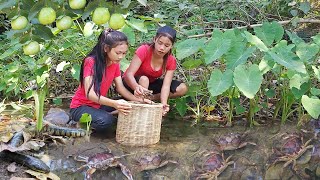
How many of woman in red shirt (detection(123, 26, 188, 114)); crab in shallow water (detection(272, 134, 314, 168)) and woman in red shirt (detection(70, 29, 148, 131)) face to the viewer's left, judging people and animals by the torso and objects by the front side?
0

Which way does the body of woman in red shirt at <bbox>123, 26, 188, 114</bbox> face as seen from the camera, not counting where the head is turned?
toward the camera

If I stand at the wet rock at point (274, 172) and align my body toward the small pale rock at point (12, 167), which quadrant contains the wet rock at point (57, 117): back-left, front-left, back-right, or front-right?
front-right

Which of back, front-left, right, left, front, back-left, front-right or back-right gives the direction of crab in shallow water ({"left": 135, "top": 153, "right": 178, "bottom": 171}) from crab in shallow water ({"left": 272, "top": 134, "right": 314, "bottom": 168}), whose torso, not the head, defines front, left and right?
right

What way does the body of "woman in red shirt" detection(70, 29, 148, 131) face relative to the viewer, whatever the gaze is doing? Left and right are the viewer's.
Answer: facing the viewer and to the right of the viewer

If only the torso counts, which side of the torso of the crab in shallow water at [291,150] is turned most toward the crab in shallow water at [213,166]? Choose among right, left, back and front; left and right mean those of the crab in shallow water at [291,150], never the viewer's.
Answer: right

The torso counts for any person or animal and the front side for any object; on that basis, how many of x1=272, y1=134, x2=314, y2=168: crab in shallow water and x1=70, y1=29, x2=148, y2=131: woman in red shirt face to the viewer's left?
0

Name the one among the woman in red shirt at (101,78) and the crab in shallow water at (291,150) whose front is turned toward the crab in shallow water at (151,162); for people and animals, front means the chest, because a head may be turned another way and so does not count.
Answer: the woman in red shirt

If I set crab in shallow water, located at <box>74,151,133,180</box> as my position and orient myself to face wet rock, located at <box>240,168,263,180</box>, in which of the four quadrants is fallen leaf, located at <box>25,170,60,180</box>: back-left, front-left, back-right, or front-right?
back-right

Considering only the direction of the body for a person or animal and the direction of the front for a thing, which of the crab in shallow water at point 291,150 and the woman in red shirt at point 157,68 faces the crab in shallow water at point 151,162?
the woman in red shirt

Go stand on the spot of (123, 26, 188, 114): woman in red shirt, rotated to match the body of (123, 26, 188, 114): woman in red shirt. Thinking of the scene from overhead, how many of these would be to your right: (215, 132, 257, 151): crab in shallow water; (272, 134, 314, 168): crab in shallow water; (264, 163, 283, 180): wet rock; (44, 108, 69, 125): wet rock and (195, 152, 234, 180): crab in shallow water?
1
